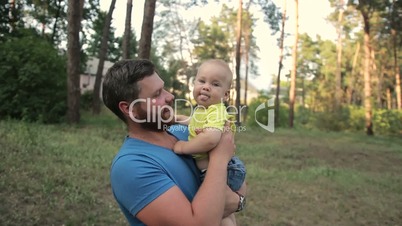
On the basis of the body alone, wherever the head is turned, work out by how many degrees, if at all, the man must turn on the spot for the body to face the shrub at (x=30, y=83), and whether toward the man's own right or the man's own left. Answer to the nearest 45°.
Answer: approximately 135° to the man's own left

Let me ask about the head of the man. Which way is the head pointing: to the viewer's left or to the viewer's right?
to the viewer's right

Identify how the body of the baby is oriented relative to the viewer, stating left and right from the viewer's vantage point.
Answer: facing the viewer and to the left of the viewer

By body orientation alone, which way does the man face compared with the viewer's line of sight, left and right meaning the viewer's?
facing to the right of the viewer
